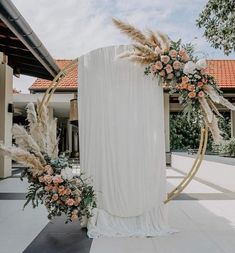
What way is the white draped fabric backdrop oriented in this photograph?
toward the camera

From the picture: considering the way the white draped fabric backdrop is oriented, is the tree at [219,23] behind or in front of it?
behind

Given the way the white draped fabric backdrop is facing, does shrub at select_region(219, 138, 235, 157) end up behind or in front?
behind

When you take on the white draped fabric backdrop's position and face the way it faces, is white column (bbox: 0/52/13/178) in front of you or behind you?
behind

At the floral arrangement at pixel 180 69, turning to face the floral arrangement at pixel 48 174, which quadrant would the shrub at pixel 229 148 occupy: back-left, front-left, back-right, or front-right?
back-right

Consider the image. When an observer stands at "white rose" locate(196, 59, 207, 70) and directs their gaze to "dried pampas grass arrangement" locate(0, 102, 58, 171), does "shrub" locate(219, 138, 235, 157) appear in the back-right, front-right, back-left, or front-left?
back-right

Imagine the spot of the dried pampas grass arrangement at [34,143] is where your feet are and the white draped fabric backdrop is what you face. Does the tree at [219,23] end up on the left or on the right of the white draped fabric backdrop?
left

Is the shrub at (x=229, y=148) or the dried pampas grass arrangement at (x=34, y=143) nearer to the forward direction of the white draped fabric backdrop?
the dried pampas grass arrangement

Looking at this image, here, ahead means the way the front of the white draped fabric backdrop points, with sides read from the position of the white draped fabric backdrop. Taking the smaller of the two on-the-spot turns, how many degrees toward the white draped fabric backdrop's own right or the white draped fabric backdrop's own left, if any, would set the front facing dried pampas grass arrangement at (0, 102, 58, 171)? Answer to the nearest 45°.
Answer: approximately 90° to the white draped fabric backdrop's own right

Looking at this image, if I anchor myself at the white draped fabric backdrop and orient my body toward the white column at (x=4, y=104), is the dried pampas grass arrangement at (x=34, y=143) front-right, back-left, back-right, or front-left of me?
front-left

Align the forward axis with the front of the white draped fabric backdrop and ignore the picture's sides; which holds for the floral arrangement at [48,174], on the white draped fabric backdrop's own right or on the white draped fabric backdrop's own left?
on the white draped fabric backdrop's own right
